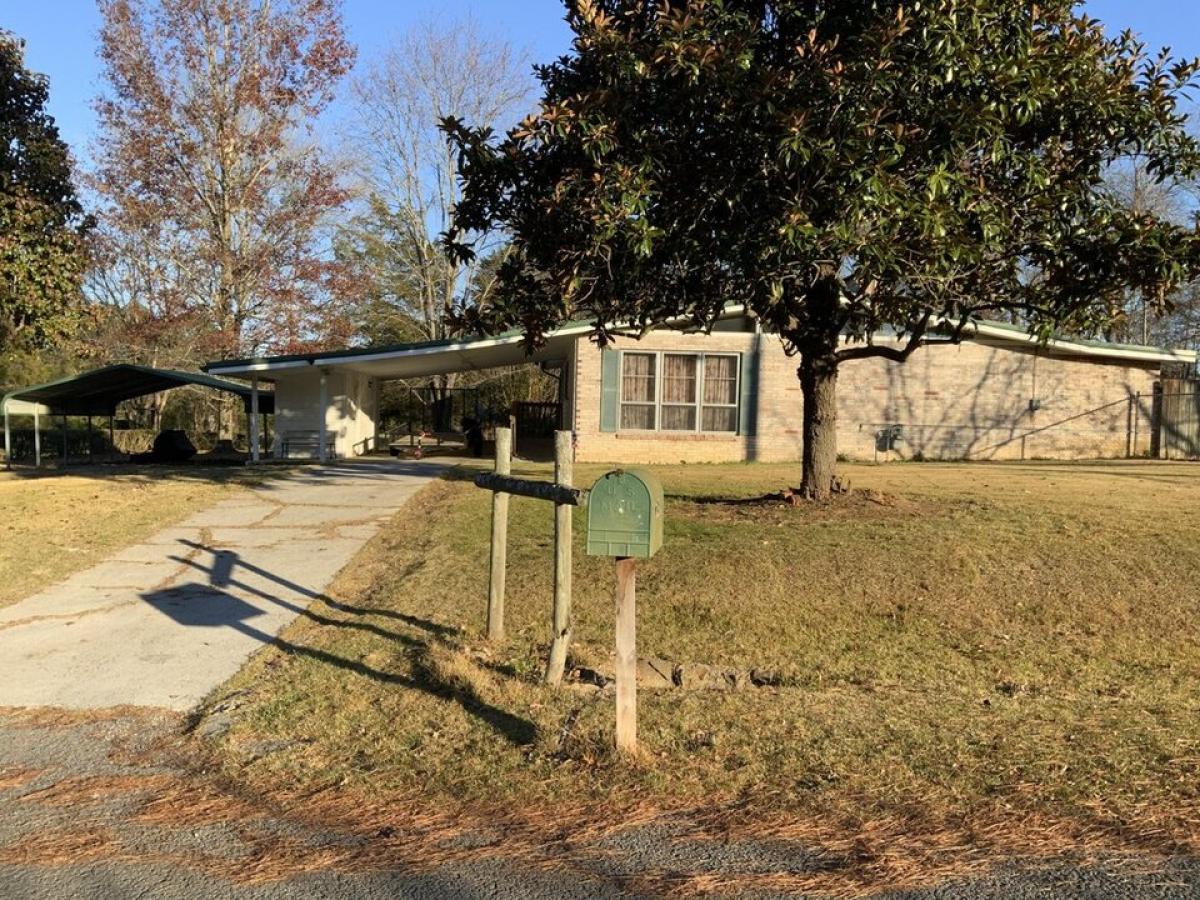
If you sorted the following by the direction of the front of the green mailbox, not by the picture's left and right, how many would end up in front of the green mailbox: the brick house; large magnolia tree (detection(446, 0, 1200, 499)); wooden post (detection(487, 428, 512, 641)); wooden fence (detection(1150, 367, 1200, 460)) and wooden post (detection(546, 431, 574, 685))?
0

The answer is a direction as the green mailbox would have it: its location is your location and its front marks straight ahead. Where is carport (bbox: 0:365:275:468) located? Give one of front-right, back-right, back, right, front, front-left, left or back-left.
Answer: back-right

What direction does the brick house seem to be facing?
toward the camera

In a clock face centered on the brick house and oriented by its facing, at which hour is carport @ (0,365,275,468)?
The carport is roughly at 3 o'clock from the brick house.

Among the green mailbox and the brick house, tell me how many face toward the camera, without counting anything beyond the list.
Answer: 2

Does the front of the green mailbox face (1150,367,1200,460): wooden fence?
no

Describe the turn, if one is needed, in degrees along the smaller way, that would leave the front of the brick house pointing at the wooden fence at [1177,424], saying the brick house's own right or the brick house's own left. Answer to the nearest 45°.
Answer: approximately 90° to the brick house's own left

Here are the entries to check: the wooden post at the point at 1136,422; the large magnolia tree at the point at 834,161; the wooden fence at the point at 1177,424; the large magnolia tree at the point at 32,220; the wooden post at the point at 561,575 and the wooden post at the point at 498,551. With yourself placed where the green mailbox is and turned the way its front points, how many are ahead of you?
0

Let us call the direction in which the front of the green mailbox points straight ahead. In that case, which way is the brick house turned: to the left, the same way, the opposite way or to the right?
the same way

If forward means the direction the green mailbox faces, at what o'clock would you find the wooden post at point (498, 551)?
The wooden post is roughly at 5 o'clock from the green mailbox.

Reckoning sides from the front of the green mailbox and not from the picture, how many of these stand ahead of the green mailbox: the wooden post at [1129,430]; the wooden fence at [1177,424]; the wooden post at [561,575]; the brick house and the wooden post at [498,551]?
0

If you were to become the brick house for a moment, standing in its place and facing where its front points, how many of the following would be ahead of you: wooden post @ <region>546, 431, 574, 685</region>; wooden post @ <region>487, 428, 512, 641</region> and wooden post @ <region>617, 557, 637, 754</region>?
3

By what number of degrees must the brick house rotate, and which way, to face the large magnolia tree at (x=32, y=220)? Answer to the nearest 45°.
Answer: approximately 45° to its right

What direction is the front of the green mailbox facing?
toward the camera

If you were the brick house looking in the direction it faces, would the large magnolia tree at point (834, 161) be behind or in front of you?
in front

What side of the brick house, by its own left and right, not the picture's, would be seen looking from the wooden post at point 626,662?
front

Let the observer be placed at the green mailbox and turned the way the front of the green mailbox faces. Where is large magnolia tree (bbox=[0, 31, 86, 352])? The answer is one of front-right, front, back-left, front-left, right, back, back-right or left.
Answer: back-right

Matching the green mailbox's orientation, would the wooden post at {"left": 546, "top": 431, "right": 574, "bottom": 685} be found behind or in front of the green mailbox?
behind
